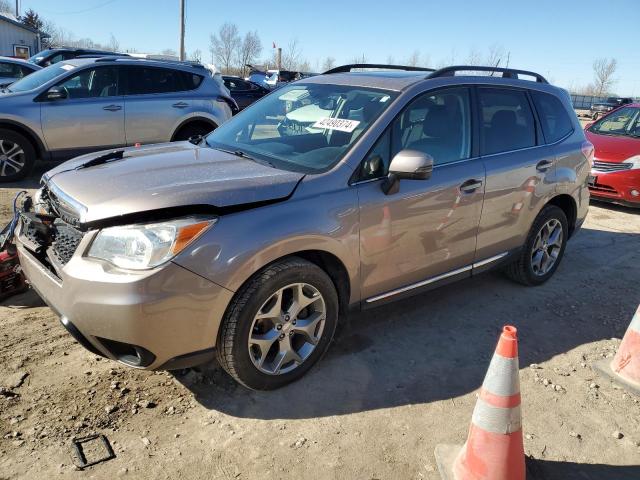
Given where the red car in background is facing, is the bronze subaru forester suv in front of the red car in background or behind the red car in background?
in front

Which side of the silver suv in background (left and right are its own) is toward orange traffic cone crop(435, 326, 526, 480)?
left

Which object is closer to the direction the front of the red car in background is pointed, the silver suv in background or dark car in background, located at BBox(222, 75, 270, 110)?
the silver suv in background

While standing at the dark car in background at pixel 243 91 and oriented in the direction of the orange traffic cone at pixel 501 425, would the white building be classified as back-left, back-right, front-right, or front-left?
back-right

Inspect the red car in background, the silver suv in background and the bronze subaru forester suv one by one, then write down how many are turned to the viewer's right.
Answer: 0

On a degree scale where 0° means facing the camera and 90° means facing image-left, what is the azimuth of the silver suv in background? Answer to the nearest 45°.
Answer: approximately 90°

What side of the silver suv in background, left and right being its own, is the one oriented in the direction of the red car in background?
back

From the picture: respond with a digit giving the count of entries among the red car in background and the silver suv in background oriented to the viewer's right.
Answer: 0

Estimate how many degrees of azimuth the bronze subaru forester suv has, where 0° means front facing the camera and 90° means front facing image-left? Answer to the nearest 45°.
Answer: approximately 45°

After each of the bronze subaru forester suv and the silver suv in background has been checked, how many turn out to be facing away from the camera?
0

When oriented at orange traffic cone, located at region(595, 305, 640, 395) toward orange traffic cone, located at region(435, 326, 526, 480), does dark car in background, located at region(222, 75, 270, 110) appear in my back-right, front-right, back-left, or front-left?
back-right

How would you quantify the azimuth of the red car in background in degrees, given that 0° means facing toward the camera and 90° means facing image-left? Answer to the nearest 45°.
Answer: approximately 45°
